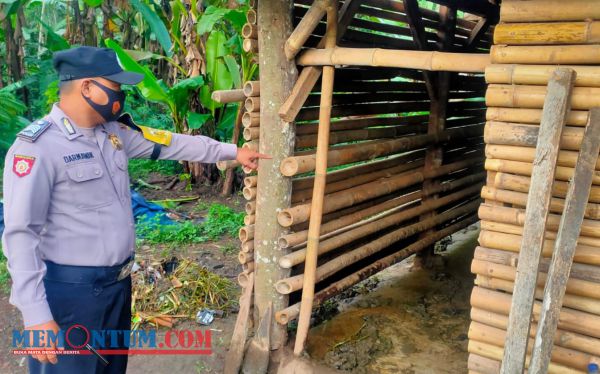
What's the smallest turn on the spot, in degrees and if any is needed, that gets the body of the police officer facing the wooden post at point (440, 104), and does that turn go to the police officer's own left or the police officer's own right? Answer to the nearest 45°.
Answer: approximately 90° to the police officer's own left

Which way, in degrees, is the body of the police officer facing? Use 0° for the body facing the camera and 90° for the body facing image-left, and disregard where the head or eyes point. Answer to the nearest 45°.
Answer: approximately 315°

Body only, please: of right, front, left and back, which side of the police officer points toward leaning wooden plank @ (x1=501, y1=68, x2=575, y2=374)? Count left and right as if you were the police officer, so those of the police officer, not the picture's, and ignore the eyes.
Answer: front

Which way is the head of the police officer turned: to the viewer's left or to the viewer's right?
to the viewer's right

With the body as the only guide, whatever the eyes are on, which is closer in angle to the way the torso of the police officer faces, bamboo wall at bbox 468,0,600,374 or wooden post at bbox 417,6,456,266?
the bamboo wall

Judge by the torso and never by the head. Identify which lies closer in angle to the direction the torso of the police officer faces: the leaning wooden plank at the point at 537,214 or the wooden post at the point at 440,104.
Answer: the leaning wooden plank

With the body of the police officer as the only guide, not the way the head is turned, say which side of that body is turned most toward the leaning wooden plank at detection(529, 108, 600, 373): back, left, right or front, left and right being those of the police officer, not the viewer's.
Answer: front

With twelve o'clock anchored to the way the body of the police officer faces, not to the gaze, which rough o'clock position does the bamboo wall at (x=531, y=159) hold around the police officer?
The bamboo wall is roughly at 11 o'clock from the police officer.
